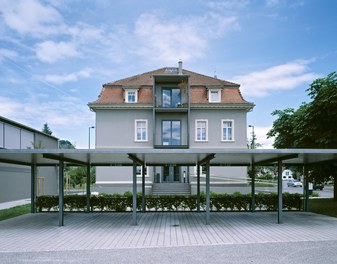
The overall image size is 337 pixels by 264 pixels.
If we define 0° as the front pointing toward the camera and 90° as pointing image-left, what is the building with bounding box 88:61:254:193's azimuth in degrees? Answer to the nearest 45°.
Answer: approximately 0°
